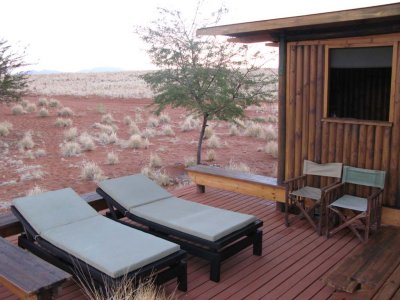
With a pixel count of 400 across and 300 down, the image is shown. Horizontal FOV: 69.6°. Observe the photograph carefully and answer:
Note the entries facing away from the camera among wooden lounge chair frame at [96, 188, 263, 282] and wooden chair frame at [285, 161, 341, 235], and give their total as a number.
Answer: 0

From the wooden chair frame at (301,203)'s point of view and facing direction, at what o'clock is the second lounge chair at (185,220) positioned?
The second lounge chair is roughly at 12 o'clock from the wooden chair frame.

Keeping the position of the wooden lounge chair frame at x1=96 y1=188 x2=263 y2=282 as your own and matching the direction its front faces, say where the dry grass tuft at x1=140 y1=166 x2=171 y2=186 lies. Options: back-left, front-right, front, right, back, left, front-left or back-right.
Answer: back-left

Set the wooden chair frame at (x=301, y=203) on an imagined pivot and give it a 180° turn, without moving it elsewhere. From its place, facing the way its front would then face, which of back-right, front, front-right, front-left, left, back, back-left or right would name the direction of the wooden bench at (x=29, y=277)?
back

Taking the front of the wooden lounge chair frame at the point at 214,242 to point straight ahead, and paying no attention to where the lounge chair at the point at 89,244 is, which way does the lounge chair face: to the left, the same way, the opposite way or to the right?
the same way

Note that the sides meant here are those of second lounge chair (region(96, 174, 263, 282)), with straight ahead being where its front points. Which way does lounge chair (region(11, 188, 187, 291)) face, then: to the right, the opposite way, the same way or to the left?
the same way

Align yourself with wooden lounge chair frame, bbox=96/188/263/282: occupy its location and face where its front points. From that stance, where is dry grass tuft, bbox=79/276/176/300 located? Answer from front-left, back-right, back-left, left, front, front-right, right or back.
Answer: right

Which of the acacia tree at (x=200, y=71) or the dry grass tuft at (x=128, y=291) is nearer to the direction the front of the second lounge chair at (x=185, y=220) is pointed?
the dry grass tuft

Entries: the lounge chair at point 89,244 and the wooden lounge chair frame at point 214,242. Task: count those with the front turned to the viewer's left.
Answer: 0

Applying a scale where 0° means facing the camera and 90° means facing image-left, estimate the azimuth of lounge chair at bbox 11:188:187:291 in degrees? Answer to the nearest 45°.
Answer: approximately 315°

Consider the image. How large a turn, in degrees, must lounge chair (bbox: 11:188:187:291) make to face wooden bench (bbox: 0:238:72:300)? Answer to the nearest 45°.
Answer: approximately 90° to its right

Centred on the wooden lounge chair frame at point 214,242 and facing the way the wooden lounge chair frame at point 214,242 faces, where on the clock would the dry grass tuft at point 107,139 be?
The dry grass tuft is roughly at 7 o'clock from the wooden lounge chair frame.

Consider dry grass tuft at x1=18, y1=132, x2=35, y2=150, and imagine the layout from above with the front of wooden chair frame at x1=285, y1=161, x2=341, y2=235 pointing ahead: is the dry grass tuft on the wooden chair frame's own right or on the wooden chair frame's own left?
on the wooden chair frame's own right

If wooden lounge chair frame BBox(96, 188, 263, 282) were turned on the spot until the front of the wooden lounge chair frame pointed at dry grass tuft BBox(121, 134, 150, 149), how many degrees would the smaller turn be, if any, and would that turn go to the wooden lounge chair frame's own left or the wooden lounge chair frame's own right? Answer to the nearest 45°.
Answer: approximately 135° to the wooden lounge chair frame's own left

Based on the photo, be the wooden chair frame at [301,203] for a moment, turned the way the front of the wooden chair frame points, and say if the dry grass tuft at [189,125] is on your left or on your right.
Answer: on your right
